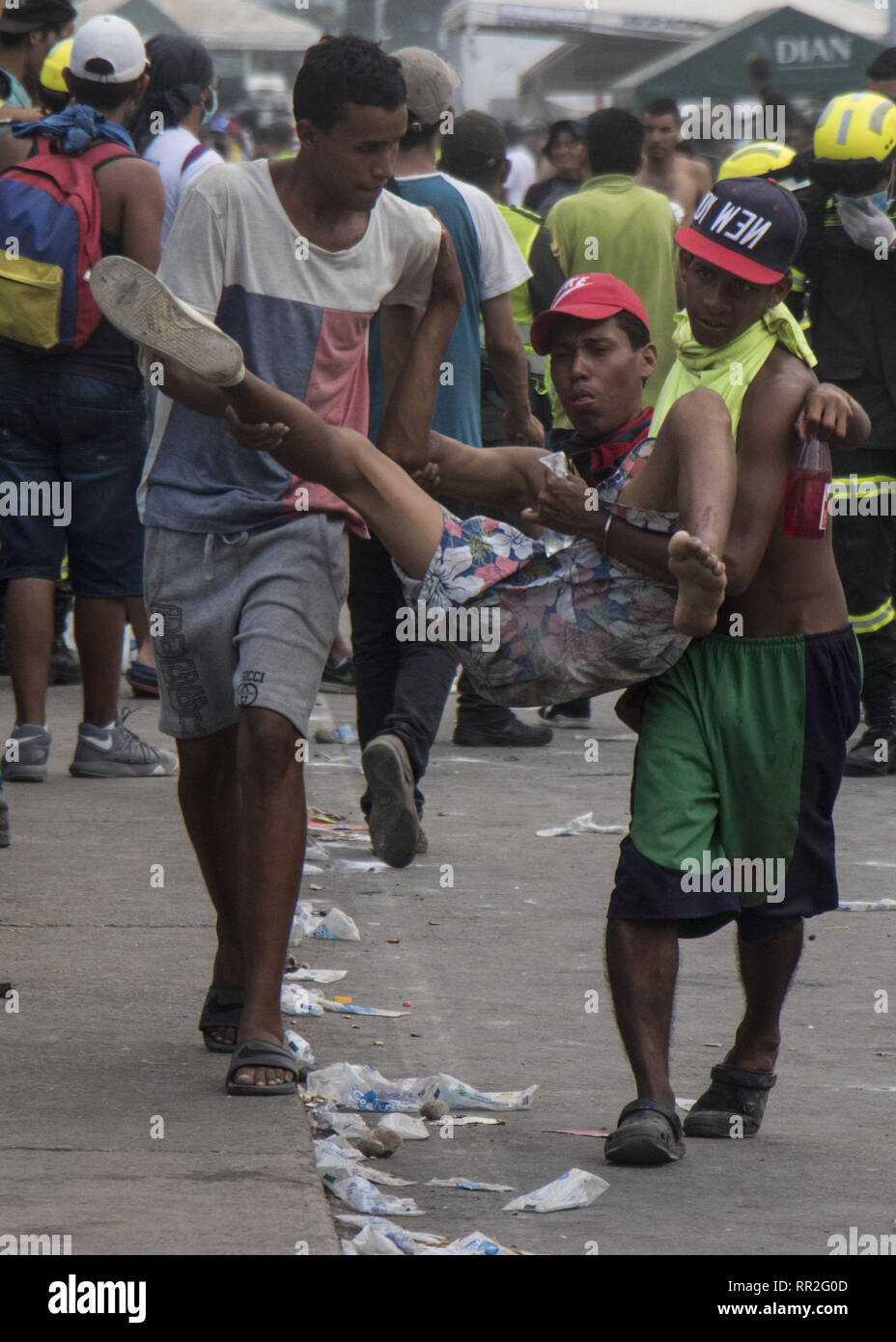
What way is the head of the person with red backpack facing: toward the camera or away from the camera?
away from the camera

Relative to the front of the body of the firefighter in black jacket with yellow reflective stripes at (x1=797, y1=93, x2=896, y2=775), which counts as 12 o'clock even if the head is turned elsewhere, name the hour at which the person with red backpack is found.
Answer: The person with red backpack is roughly at 2 o'clock from the firefighter in black jacket with yellow reflective stripes.

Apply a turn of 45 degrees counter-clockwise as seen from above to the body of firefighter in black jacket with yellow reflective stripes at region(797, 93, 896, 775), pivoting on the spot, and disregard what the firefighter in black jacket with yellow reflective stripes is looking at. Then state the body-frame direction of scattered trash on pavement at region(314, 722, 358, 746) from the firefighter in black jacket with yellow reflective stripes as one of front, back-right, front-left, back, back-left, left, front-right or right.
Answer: back-right

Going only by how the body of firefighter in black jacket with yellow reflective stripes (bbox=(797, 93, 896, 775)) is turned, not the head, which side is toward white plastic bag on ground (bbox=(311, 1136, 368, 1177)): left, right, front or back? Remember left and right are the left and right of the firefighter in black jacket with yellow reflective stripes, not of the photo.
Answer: front

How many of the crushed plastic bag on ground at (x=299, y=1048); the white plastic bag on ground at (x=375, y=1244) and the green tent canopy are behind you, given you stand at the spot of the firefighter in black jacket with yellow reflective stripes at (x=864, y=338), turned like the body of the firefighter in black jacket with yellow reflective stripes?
1

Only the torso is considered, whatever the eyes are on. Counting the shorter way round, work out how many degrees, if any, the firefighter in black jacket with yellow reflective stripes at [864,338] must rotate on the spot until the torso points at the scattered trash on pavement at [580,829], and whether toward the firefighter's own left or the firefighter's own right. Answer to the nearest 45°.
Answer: approximately 45° to the firefighter's own right

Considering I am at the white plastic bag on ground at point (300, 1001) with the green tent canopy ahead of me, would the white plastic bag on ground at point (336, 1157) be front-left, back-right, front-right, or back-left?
back-right

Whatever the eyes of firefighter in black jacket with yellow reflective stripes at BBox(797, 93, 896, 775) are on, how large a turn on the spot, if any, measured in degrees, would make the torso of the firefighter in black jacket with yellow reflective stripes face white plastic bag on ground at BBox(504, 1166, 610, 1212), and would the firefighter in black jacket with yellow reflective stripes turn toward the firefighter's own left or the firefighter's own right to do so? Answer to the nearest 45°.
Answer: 0° — they already face it

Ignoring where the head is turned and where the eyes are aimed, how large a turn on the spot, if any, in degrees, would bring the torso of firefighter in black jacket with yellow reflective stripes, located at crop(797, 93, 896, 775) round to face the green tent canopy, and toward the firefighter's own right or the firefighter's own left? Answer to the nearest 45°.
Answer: approximately 180°

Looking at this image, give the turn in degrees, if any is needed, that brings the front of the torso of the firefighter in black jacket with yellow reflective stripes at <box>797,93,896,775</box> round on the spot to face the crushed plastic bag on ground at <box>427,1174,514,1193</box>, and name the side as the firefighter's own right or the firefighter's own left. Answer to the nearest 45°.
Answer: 0° — they already face it

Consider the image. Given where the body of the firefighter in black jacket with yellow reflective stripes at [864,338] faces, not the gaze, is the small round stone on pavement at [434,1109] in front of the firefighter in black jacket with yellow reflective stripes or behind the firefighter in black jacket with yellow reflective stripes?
in front

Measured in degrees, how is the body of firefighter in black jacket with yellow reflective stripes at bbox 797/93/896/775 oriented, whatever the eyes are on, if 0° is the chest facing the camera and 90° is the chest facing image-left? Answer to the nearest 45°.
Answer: approximately 0°
